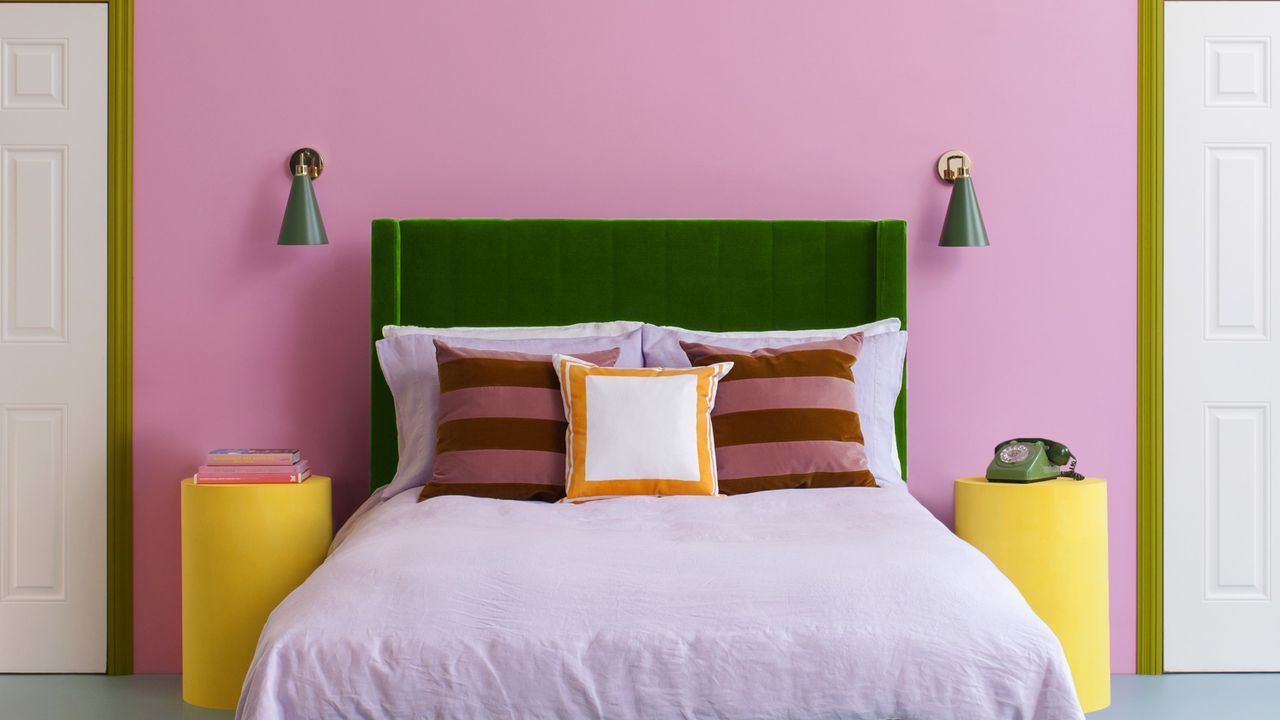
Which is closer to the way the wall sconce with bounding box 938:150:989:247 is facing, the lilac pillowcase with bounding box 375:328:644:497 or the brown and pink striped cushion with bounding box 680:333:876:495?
the brown and pink striped cushion

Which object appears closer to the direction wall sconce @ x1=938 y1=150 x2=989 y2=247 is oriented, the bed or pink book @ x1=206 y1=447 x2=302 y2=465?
the bed

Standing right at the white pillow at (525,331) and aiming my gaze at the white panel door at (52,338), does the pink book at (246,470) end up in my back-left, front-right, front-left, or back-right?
front-left

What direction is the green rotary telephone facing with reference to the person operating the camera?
facing the viewer and to the left of the viewer

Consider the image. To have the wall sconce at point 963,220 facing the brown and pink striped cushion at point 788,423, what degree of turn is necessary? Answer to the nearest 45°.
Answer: approximately 45° to its right

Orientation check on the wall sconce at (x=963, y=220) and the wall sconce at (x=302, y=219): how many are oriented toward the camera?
2

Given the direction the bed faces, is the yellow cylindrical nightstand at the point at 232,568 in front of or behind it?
behind

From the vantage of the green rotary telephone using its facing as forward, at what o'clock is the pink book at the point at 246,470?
The pink book is roughly at 1 o'clock from the green rotary telephone.

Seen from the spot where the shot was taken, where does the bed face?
facing the viewer

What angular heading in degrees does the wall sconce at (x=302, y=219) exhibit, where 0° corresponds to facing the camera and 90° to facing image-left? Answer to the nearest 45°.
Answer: approximately 0°

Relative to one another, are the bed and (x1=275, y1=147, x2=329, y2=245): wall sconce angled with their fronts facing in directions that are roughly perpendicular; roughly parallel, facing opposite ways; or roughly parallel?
roughly parallel
